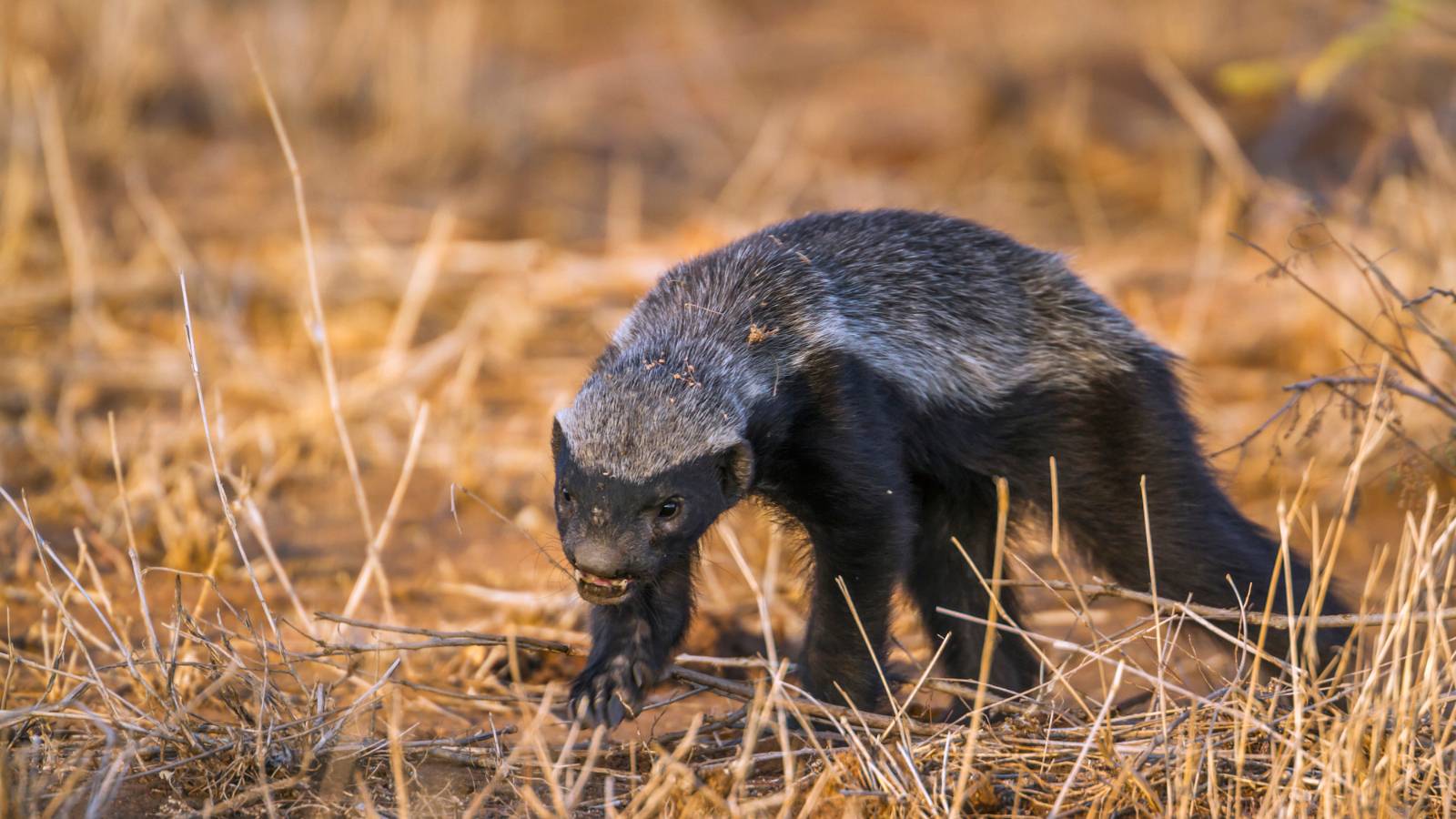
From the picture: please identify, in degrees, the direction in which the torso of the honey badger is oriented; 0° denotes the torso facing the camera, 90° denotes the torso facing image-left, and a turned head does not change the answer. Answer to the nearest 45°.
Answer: approximately 45°
